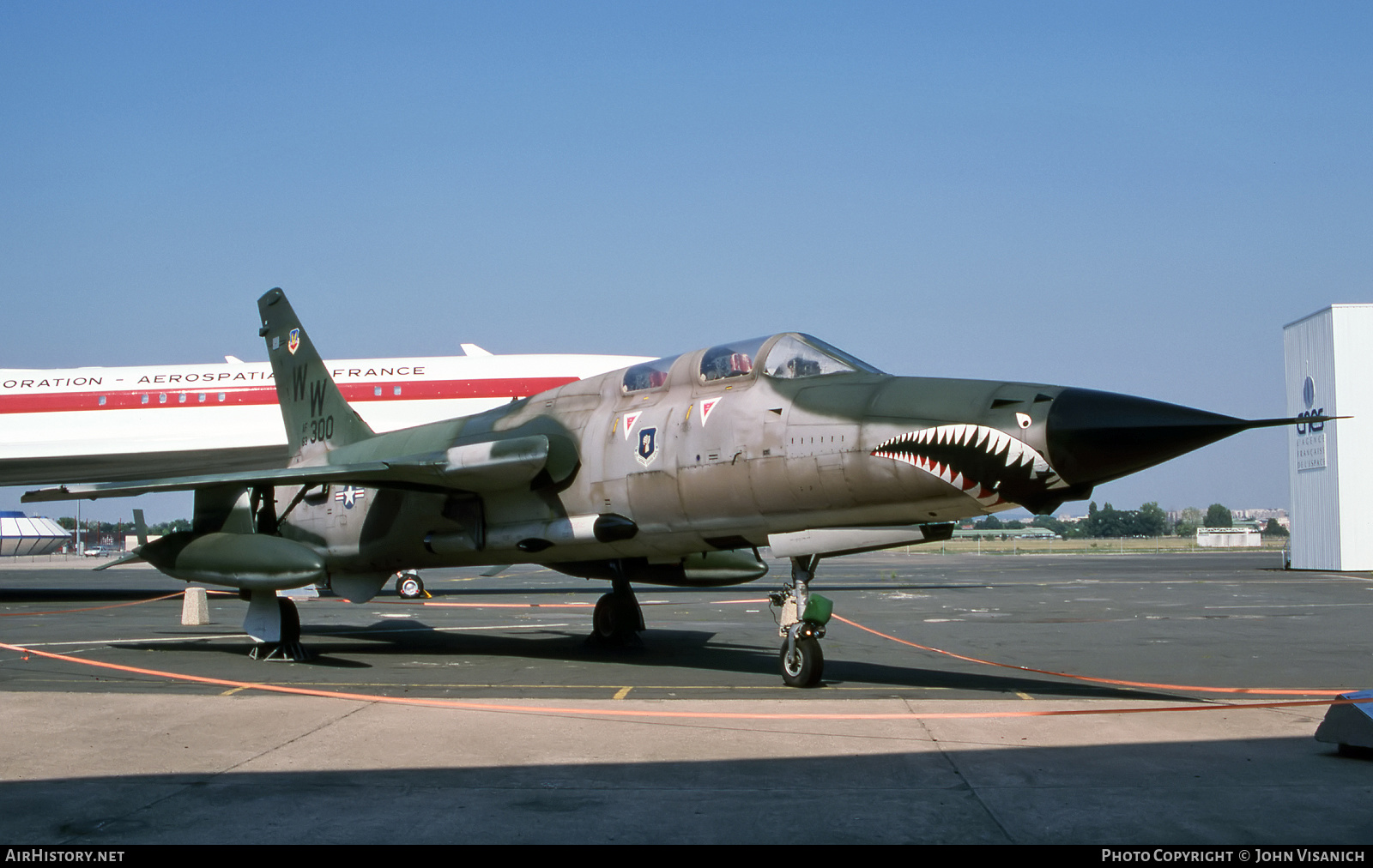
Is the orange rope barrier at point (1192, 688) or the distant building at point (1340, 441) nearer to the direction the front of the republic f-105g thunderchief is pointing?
the orange rope barrier

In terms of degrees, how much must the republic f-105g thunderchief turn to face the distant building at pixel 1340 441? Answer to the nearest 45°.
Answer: approximately 90° to its left

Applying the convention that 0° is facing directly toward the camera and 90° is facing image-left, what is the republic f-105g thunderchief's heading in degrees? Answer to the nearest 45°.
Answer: approximately 315°
